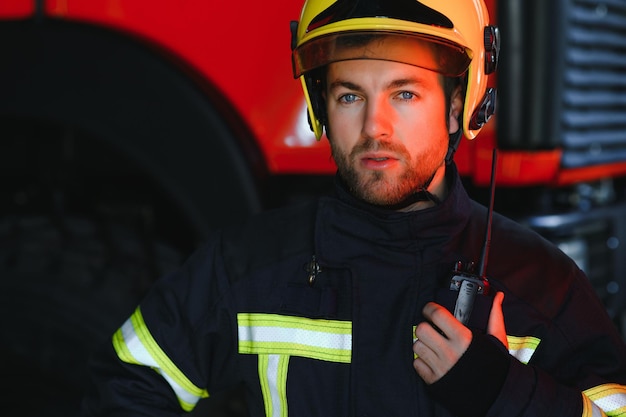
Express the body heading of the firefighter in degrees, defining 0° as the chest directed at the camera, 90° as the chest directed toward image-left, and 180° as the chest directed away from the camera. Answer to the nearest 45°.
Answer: approximately 0°
